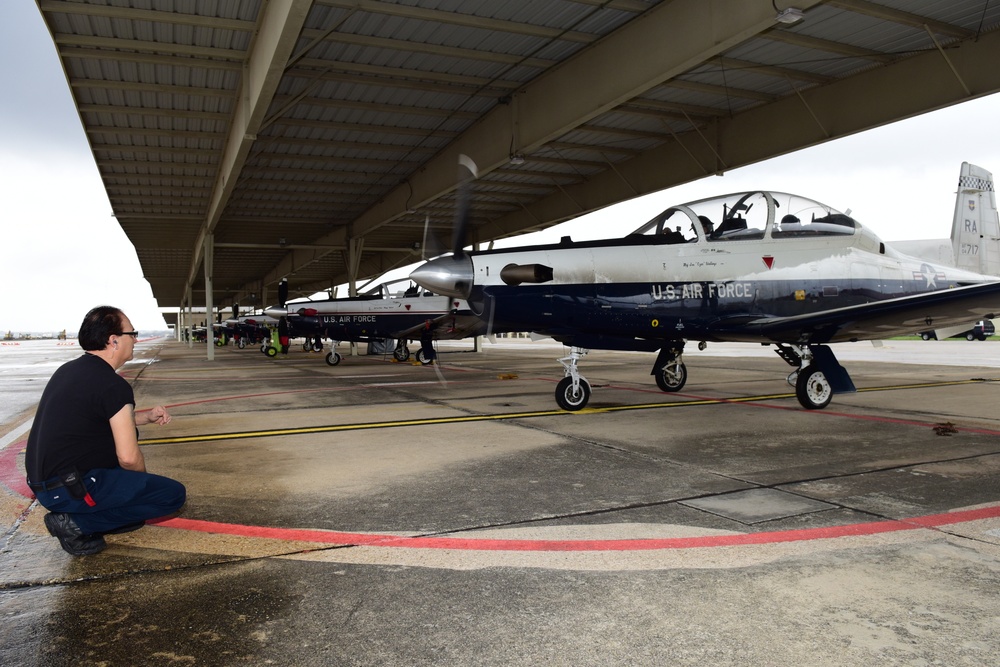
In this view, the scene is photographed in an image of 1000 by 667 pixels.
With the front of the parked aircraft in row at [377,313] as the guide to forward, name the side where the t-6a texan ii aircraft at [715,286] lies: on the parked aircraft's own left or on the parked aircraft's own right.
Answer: on the parked aircraft's own left

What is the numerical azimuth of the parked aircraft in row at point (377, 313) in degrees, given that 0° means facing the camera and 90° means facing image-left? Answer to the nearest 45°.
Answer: approximately 90°

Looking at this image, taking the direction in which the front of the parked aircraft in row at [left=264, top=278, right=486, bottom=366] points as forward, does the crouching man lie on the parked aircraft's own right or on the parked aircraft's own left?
on the parked aircraft's own left
